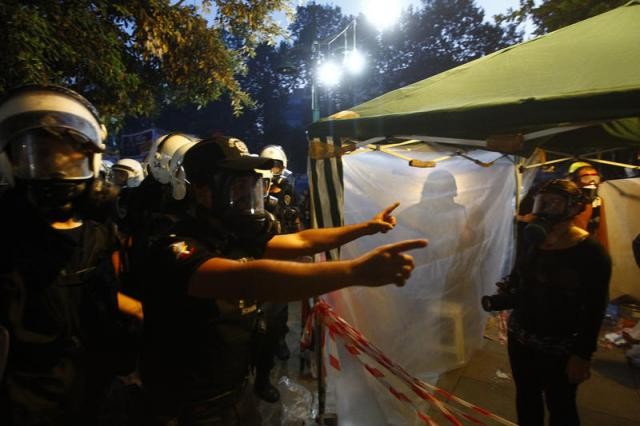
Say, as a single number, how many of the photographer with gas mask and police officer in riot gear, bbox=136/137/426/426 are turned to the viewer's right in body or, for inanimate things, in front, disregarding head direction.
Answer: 1

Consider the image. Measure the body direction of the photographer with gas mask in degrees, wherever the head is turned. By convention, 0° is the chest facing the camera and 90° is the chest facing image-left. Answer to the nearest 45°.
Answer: approximately 45°

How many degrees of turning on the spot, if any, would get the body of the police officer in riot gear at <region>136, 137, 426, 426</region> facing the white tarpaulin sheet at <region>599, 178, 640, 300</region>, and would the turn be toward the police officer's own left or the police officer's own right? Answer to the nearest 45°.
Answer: approximately 45° to the police officer's own left

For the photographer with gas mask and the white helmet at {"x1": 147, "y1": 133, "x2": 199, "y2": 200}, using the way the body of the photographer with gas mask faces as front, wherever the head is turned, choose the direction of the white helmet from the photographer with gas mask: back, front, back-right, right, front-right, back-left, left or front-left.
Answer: front-right

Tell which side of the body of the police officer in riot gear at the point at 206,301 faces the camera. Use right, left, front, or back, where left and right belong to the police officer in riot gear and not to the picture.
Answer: right

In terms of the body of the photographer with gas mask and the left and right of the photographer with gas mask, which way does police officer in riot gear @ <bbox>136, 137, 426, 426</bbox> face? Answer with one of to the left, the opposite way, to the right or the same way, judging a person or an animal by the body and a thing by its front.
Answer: the opposite way

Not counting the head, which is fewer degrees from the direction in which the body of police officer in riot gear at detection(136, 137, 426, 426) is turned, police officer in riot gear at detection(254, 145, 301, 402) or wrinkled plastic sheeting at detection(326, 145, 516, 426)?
the wrinkled plastic sheeting

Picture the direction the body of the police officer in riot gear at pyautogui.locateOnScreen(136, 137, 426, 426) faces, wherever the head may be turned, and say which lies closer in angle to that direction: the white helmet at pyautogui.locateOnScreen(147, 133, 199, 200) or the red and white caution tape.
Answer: the red and white caution tape

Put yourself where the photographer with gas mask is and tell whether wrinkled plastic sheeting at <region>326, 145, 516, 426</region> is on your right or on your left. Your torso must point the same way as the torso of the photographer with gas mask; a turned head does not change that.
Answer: on your right

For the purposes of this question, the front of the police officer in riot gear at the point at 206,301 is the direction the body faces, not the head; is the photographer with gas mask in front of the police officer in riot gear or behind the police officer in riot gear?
in front

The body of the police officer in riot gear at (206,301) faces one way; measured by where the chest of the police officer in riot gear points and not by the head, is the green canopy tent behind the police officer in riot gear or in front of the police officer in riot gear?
in front
